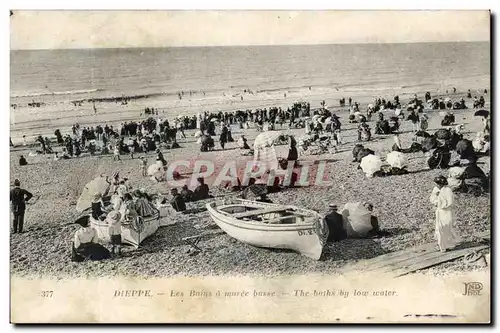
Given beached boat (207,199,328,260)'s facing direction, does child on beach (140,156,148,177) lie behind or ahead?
behind
